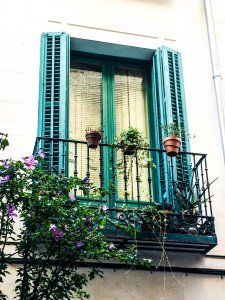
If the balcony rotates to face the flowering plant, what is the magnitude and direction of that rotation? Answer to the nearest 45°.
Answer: approximately 45° to its right

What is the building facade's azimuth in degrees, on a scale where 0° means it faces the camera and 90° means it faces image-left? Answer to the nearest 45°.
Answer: approximately 0°

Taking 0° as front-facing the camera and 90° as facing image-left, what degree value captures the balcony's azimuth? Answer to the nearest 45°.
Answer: approximately 0°
